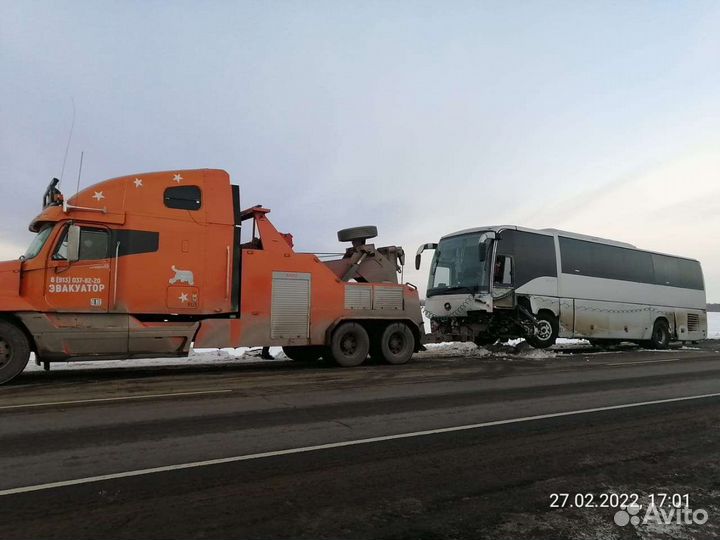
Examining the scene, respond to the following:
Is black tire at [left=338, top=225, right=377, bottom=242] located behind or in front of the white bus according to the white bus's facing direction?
in front

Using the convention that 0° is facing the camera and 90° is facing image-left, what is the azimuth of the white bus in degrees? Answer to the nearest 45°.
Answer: approximately 45°

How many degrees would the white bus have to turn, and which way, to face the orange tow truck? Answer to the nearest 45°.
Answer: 0° — it already faces it
